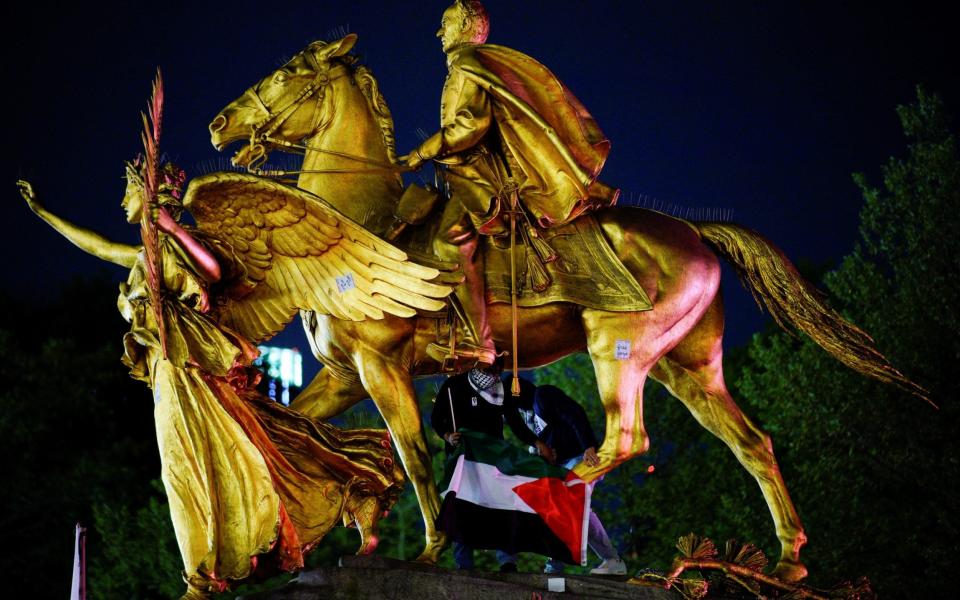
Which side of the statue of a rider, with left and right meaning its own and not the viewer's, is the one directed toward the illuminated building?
right

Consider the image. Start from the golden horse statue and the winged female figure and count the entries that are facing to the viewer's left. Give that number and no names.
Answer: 2

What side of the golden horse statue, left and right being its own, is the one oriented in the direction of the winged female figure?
front

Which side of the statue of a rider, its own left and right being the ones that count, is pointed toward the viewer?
left

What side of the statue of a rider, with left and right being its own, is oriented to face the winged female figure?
front

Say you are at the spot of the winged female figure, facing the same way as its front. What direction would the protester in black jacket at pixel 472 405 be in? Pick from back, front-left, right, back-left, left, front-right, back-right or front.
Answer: back

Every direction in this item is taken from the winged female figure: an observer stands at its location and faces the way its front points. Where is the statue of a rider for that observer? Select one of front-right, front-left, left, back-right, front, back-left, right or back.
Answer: back

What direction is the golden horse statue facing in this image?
to the viewer's left

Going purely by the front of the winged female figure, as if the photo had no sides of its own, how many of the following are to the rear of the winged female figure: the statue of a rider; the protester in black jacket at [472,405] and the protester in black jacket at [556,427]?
3

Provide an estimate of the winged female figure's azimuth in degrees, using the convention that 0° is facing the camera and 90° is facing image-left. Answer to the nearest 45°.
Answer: approximately 90°

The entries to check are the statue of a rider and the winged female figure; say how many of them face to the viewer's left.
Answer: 2

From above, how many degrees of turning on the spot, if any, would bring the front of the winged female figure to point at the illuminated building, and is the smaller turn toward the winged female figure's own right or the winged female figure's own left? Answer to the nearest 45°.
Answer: approximately 90° to the winged female figure's own right
